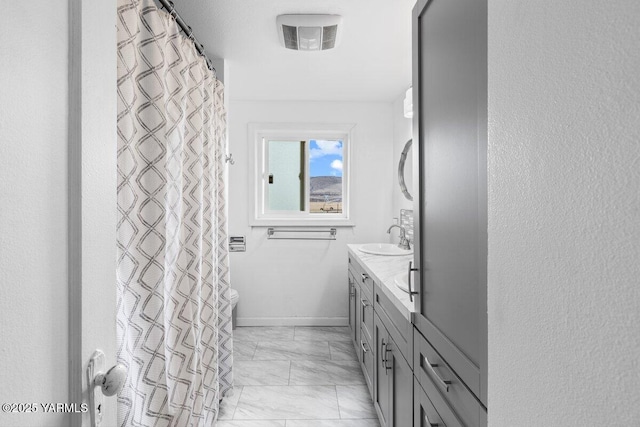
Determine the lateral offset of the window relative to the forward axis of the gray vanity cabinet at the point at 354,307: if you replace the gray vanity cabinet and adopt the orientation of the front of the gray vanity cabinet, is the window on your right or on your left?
on your right

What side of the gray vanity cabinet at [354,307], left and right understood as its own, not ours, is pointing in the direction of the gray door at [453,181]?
left

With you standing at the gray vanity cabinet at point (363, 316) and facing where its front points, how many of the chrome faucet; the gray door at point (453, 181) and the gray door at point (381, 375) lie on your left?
2

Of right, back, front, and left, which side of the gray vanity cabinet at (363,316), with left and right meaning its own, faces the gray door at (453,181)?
left

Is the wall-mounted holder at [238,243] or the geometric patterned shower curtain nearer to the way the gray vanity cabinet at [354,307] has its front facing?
the wall-mounted holder

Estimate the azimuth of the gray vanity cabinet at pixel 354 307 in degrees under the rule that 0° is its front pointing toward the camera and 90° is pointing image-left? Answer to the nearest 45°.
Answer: approximately 90°
